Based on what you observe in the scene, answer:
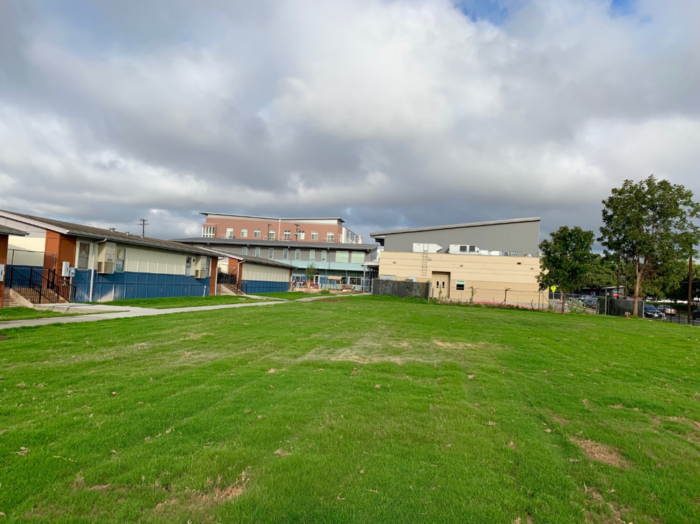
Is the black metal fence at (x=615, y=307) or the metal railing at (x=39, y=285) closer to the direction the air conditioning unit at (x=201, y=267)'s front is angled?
the black metal fence

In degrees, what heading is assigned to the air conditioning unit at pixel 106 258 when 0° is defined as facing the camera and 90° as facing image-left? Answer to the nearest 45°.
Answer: approximately 315°

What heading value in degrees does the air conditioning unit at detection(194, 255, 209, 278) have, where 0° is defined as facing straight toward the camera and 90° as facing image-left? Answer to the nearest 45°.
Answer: approximately 315°

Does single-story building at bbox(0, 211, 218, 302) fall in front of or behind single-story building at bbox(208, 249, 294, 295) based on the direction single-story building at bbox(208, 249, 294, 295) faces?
in front

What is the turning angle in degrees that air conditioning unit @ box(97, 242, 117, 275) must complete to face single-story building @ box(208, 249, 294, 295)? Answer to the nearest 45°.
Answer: approximately 90° to its left

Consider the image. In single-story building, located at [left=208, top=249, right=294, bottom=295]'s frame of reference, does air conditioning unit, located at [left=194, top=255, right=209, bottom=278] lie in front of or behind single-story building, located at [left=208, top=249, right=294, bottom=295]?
in front

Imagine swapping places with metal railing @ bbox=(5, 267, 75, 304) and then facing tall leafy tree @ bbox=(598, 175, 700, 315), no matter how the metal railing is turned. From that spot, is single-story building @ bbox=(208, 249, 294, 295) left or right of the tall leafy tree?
left
